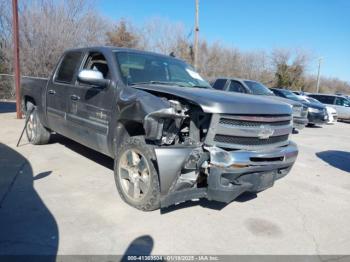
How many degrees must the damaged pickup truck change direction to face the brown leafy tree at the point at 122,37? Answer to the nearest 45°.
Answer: approximately 135° to its left

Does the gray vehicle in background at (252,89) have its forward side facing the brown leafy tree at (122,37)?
no

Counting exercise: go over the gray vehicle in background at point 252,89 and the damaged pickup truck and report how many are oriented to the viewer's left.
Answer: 0

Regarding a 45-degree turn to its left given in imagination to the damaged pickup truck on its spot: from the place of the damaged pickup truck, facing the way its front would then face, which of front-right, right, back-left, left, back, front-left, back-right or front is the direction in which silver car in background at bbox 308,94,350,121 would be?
front-left

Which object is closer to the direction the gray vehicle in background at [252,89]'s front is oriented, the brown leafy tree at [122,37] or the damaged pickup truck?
the damaged pickup truck

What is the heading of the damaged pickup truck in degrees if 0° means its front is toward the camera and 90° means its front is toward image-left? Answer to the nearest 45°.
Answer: approximately 315°

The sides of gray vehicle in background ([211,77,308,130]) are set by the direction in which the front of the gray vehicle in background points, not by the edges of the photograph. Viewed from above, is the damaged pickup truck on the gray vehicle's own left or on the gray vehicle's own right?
on the gray vehicle's own right

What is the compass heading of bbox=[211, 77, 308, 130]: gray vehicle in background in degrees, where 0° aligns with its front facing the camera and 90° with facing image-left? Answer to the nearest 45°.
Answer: approximately 315°

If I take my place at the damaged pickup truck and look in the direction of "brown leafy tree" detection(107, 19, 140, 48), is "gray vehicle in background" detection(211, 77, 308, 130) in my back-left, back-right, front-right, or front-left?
front-right

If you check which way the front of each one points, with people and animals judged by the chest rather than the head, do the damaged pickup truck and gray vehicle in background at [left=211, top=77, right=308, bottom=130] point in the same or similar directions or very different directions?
same or similar directions

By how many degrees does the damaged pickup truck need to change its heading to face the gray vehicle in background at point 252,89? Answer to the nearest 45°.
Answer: approximately 135° to its left
